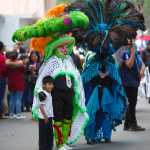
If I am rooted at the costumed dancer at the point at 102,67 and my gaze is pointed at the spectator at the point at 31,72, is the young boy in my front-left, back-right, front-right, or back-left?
back-left

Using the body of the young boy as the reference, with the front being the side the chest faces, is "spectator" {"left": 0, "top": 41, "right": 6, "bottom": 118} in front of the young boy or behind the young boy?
behind

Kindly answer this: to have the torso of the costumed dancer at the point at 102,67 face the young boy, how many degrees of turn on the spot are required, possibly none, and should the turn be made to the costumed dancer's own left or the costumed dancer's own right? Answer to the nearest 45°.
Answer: approximately 45° to the costumed dancer's own right

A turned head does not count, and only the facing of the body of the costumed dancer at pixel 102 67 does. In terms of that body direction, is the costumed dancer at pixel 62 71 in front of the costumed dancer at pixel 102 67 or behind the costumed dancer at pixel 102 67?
in front

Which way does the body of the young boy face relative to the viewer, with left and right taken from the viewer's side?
facing the viewer and to the right of the viewer

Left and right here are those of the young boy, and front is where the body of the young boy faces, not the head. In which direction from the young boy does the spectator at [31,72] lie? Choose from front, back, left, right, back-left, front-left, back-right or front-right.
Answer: back-left

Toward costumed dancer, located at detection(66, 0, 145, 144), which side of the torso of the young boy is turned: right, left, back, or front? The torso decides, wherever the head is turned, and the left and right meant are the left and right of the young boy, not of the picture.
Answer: left

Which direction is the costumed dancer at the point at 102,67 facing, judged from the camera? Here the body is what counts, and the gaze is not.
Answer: toward the camera
